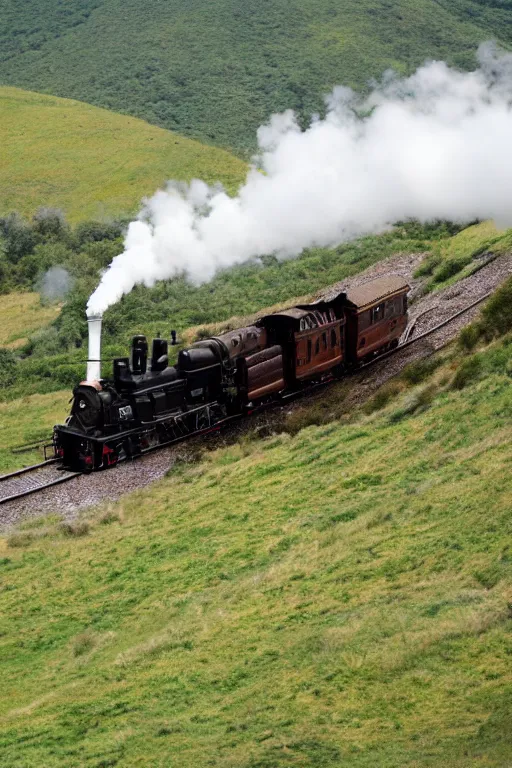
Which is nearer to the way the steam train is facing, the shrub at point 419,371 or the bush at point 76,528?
the bush

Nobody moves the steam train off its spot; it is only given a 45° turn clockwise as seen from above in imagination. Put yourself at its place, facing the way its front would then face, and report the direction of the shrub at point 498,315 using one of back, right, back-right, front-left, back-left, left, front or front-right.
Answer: back

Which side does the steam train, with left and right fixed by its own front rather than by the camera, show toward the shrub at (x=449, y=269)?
back

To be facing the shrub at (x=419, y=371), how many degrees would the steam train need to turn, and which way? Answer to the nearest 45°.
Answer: approximately 135° to its left

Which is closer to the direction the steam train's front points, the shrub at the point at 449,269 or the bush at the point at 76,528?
the bush

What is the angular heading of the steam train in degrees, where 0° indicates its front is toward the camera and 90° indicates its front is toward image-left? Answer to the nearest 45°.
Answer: approximately 45°
